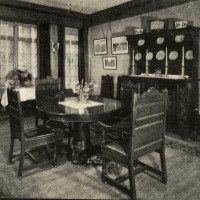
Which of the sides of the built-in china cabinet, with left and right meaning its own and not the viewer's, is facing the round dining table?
front

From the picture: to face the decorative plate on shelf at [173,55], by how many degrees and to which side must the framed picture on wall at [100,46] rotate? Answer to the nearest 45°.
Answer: approximately 90° to its left

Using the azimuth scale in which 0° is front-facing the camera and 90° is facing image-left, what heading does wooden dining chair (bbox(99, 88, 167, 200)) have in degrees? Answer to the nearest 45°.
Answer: approximately 135°

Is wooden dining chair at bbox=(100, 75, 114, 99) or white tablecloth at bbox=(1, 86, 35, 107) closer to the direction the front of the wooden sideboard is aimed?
the white tablecloth

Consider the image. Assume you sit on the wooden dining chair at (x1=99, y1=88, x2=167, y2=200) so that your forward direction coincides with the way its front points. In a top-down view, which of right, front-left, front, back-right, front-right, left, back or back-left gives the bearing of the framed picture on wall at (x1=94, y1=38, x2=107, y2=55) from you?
front-right

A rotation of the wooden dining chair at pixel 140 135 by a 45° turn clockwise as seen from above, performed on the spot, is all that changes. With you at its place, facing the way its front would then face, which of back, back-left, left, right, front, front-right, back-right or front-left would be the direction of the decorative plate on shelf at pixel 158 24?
front

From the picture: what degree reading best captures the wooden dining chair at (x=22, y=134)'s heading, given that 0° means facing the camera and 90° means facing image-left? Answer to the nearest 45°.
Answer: approximately 225°

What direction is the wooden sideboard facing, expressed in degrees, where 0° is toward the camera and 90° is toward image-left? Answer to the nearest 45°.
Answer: approximately 45°

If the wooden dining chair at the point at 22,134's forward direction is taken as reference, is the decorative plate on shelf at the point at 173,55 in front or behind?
in front

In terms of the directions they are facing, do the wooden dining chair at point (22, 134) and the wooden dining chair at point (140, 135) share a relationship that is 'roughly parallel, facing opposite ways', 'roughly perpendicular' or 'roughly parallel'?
roughly perpendicular

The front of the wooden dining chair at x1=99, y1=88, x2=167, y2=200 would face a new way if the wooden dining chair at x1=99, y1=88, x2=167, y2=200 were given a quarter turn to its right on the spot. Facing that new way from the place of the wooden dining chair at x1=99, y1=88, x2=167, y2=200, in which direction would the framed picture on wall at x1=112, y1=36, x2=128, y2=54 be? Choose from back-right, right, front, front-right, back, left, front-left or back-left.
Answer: front-left

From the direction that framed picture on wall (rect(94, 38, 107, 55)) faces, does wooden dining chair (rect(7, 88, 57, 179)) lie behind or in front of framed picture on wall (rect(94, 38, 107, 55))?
in front
